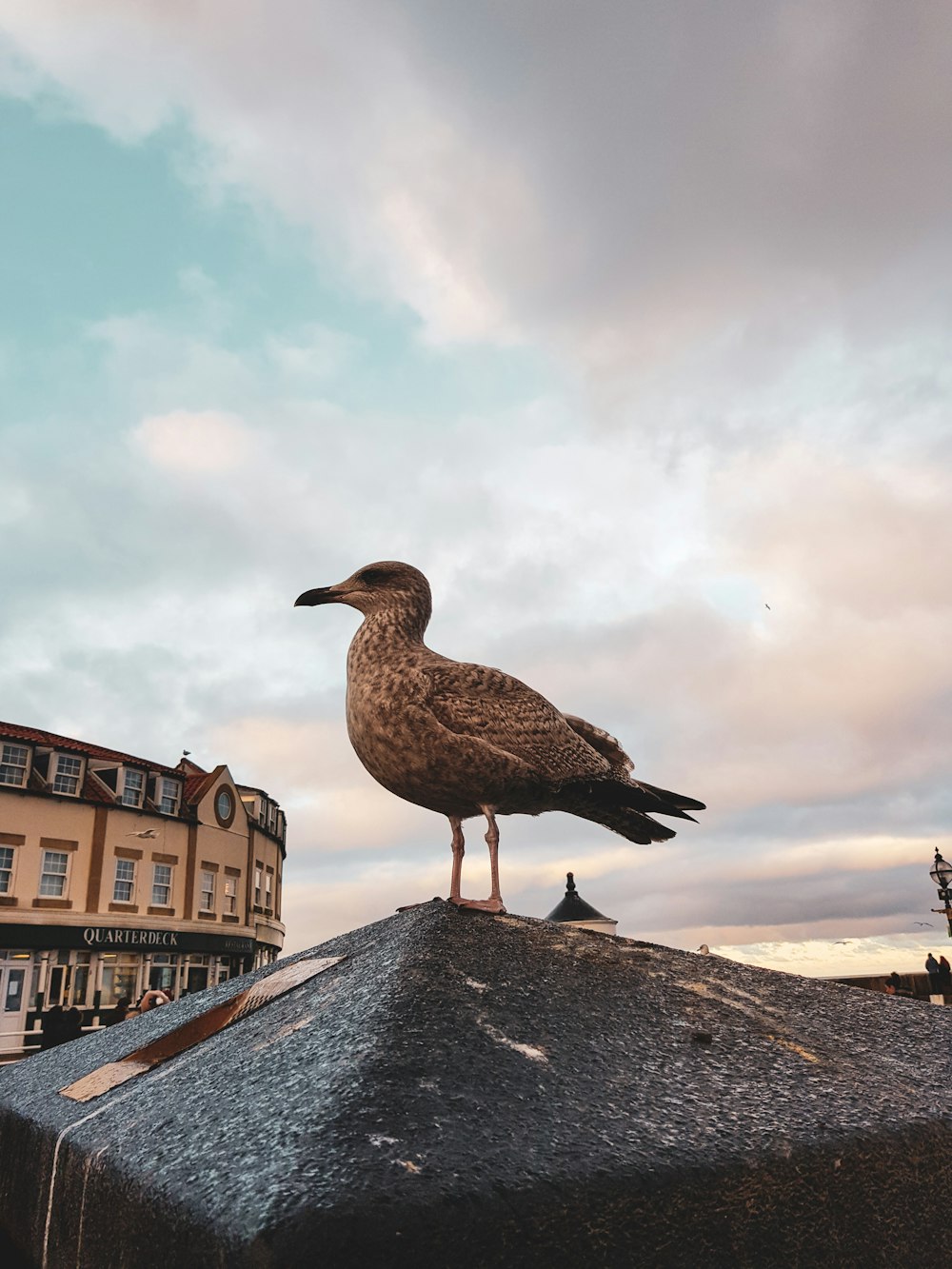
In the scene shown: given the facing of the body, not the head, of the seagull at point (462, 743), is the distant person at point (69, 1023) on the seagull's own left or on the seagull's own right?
on the seagull's own right

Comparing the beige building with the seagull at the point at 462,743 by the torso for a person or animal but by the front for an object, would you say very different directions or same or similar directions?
very different directions

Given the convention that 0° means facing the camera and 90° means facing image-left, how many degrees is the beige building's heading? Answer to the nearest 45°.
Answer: approximately 315°

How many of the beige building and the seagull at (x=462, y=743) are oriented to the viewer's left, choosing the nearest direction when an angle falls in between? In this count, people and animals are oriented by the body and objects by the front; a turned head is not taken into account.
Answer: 1

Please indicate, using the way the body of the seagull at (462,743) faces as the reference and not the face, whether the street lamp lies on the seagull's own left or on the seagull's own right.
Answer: on the seagull's own right

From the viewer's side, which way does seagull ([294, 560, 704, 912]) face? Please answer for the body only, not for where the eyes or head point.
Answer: to the viewer's left

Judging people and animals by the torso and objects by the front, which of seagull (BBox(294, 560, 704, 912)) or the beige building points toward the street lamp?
the beige building
